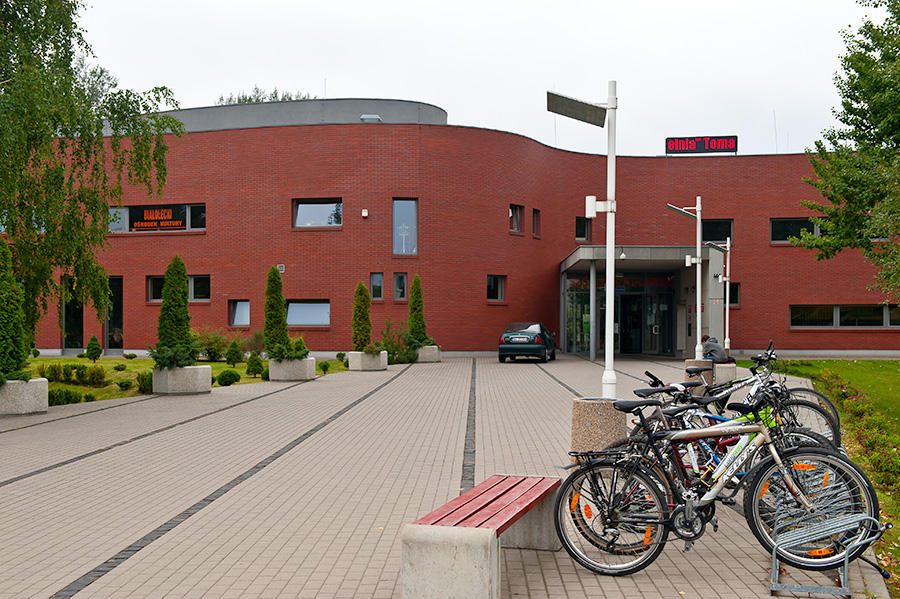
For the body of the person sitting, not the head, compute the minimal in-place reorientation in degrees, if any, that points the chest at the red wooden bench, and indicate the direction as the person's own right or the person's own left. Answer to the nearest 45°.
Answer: approximately 90° to the person's own left

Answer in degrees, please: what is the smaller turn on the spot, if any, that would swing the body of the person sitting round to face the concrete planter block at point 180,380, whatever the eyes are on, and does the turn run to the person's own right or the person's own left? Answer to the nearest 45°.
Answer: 0° — they already face it

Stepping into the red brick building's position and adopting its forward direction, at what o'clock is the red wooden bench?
The red wooden bench is roughly at 12 o'clock from the red brick building.

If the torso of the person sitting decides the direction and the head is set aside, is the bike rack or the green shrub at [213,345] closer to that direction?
the green shrub

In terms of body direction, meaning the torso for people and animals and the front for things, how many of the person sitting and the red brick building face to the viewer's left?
1

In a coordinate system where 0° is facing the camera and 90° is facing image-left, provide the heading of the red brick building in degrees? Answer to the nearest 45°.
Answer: approximately 0°

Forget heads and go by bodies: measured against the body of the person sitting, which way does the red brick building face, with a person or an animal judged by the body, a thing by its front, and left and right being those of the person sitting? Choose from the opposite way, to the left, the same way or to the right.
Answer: to the left

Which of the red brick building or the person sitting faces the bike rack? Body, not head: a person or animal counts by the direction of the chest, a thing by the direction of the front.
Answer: the red brick building

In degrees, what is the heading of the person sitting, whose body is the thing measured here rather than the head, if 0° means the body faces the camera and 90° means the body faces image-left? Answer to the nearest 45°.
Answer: approximately 90°

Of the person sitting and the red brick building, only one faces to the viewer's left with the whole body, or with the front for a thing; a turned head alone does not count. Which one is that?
the person sitting
